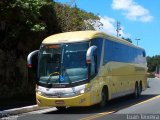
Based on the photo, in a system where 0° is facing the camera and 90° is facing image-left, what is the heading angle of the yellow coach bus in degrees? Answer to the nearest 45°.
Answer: approximately 45°
